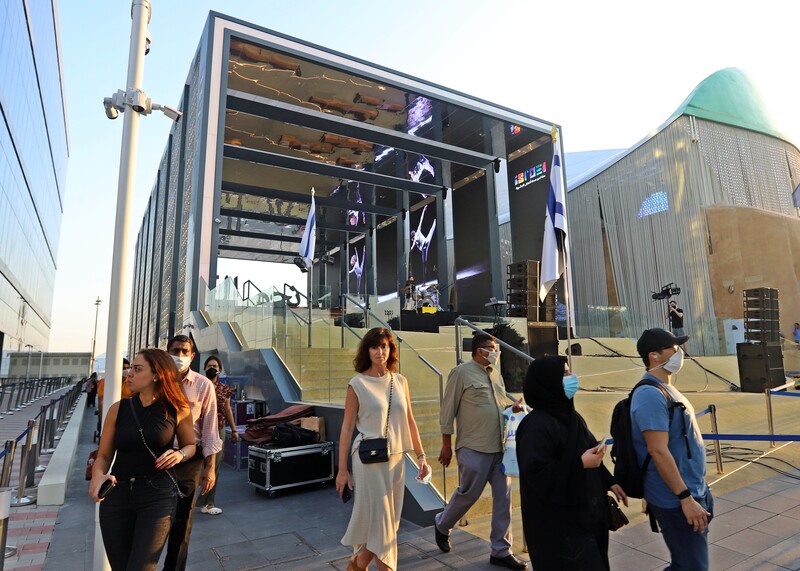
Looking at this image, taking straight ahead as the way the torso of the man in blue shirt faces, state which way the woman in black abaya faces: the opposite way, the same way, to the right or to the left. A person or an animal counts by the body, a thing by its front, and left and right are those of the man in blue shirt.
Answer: the same way

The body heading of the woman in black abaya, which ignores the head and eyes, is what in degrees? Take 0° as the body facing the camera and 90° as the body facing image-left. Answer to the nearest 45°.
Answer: approximately 270°

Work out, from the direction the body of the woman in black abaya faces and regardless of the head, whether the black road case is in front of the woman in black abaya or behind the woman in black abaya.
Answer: behind

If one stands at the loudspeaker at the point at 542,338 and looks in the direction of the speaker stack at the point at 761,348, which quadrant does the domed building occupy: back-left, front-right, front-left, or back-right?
front-left

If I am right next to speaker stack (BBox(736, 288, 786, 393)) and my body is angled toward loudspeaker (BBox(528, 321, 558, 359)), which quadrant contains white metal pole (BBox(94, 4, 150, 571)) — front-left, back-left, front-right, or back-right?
front-left

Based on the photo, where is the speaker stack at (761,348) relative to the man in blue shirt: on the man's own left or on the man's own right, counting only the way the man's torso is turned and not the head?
on the man's own left

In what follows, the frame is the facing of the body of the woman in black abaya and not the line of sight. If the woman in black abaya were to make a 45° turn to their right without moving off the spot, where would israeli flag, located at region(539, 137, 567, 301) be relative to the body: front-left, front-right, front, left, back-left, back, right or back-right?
back-left

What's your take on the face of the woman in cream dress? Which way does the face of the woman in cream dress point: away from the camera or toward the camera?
toward the camera

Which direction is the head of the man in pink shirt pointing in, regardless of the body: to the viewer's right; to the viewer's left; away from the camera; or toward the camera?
toward the camera

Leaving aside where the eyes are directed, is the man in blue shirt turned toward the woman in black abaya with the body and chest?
no

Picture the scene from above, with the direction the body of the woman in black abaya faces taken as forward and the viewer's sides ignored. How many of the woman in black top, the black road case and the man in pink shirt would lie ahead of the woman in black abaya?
0
